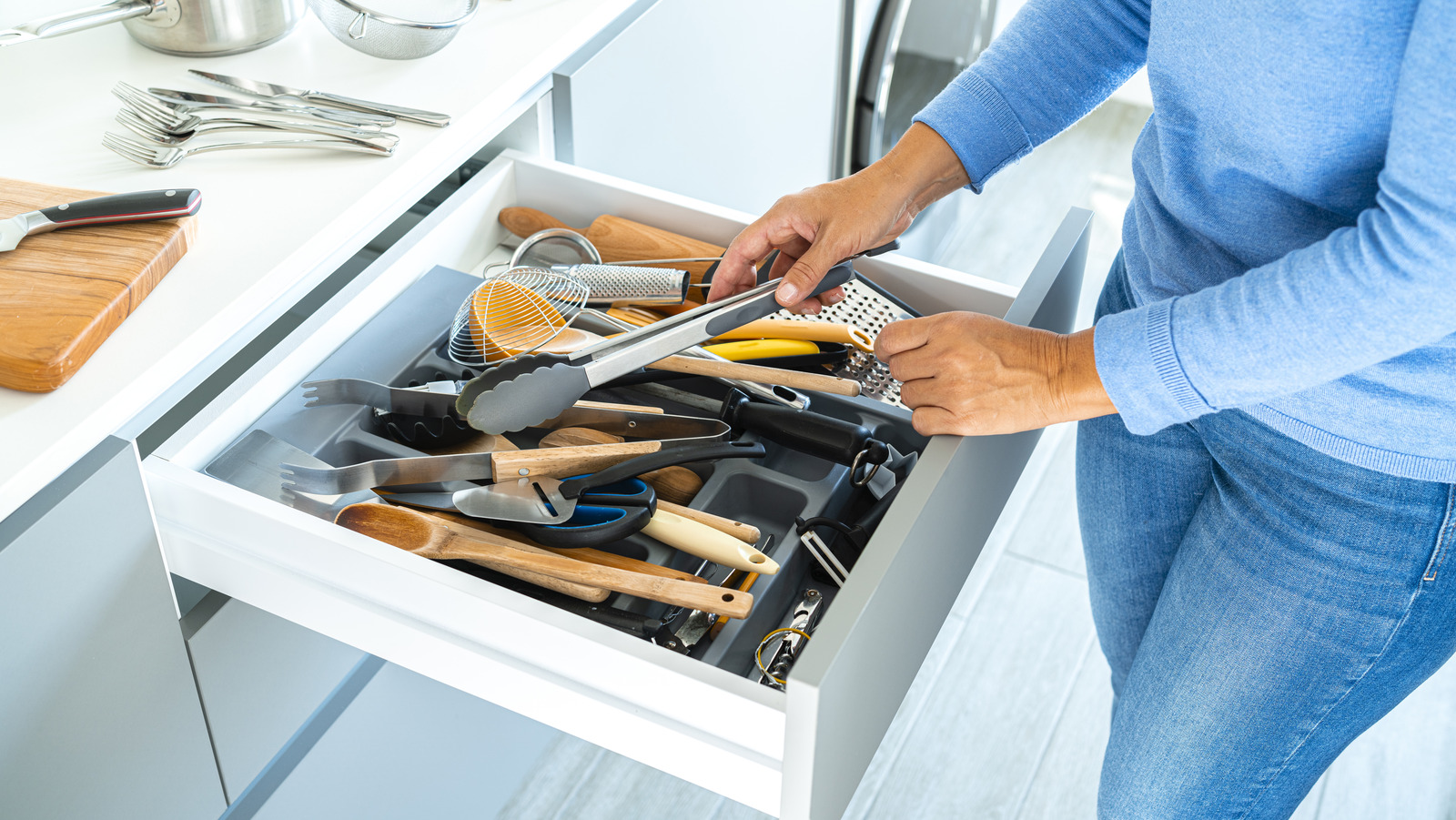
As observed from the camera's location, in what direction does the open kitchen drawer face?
facing the viewer and to the right of the viewer

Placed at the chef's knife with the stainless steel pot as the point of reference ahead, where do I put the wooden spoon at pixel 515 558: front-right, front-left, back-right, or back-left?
back-right

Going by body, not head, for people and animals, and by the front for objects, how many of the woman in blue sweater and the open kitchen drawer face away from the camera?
0

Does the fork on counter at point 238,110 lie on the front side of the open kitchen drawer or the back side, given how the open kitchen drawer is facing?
on the back side

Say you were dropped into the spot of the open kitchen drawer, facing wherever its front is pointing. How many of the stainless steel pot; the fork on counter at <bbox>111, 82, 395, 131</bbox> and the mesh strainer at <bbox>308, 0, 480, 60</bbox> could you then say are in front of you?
0

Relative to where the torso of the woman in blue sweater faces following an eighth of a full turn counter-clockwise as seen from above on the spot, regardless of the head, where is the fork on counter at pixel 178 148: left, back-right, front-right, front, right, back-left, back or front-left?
right

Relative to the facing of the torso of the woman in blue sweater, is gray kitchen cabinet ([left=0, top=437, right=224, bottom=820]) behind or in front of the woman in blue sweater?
in front

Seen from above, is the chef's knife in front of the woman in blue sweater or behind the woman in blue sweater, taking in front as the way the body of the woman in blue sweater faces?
in front

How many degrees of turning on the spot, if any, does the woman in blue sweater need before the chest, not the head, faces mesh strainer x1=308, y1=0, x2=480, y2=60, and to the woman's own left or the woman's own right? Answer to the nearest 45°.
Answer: approximately 45° to the woman's own right

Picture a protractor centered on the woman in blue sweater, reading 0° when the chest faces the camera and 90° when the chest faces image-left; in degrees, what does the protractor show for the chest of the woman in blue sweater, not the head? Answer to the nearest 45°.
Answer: approximately 45°
